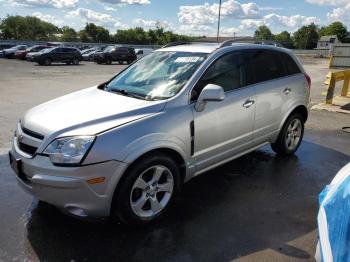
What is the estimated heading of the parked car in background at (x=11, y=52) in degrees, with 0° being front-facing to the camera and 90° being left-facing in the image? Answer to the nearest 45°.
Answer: approximately 45°

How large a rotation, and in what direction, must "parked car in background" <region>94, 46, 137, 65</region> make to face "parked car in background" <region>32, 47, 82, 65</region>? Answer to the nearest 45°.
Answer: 0° — it already faces it

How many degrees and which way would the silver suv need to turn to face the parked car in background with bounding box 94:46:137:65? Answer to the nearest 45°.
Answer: approximately 135° to its right

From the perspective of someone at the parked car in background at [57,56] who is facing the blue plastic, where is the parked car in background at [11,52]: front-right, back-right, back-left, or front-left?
back-right

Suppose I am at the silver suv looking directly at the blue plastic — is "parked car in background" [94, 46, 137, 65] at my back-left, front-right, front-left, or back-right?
back-left

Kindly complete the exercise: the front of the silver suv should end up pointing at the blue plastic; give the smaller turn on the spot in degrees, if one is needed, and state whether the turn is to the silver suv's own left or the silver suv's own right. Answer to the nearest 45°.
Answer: approximately 90° to the silver suv's own left

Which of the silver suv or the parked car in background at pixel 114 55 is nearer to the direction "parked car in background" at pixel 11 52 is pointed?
the silver suv

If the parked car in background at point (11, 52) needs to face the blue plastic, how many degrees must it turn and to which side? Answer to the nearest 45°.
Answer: approximately 45° to its left

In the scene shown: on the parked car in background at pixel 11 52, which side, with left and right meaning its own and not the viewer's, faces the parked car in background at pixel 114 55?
left

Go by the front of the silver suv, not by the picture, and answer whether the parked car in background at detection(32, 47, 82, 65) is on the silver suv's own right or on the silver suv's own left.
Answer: on the silver suv's own right
